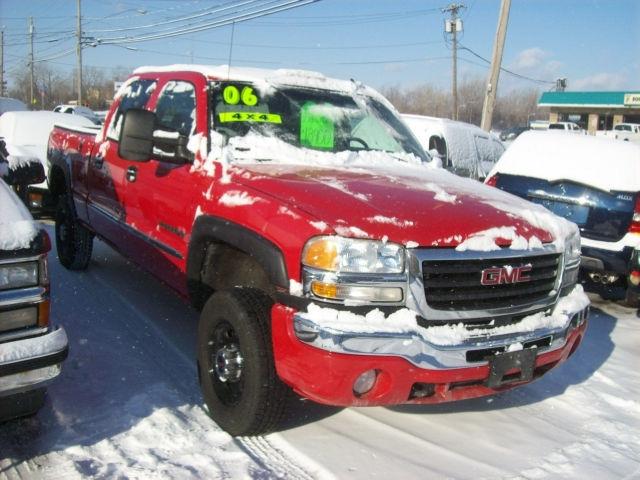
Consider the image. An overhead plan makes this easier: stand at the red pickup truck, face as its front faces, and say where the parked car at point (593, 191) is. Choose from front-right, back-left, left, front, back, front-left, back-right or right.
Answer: left

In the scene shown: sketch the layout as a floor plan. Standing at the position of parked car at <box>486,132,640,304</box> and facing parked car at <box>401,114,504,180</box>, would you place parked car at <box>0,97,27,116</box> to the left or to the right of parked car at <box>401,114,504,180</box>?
left

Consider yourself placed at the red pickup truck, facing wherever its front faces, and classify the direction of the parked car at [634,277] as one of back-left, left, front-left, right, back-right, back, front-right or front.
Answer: left

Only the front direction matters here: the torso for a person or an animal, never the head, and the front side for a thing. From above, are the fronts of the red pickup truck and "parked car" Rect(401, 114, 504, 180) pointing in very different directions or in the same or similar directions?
same or similar directions

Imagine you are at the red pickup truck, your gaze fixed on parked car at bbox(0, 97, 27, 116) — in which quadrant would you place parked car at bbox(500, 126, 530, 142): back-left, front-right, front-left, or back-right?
front-right

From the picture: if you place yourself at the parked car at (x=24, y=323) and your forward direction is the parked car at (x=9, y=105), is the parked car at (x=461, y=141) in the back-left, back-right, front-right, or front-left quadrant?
front-right

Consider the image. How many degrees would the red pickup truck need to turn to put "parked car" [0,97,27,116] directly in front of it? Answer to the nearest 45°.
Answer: approximately 180°

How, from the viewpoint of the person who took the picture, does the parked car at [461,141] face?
facing the viewer and to the right of the viewer

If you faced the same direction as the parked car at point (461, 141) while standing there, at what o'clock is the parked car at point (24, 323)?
the parked car at point (24, 323) is roughly at 2 o'clock from the parked car at point (461, 141).

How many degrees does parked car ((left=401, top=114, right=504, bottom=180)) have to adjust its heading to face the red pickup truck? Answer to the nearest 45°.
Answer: approximately 45° to its right

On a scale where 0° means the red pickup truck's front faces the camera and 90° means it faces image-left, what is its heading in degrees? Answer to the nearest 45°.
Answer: approximately 315°

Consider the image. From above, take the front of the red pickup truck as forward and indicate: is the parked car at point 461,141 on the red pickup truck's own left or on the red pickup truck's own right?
on the red pickup truck's own left

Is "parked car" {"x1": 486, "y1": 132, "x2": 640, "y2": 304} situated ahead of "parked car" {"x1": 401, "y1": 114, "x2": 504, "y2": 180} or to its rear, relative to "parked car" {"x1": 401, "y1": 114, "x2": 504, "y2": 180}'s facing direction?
ahead

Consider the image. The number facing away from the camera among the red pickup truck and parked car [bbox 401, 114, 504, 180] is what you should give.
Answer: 0
